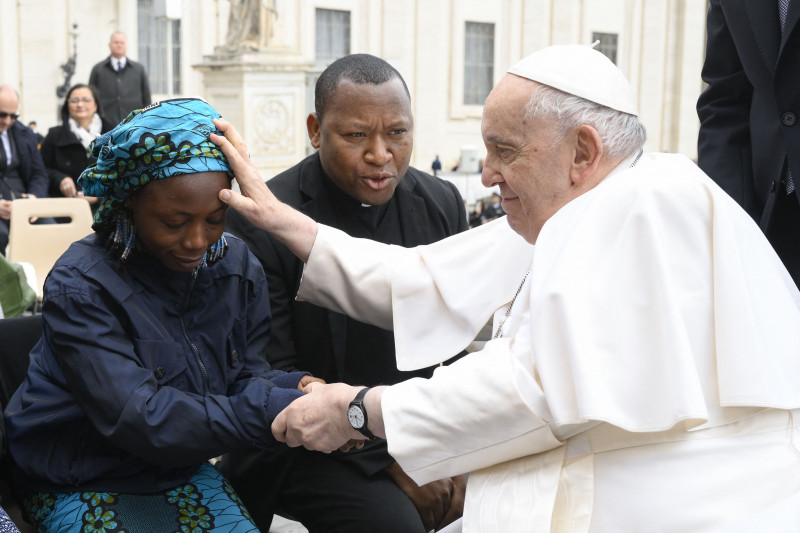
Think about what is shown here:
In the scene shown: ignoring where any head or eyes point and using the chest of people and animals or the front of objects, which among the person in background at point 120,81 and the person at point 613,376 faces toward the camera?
the person in background

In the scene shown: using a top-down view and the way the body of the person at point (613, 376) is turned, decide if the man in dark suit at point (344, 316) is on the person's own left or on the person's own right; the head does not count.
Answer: on the person's own right

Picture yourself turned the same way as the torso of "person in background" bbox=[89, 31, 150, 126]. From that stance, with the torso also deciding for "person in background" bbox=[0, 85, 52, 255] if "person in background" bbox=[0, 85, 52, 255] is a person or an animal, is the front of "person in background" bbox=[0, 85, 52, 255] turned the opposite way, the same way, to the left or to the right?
the same way

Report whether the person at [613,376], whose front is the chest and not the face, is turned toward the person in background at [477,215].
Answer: no

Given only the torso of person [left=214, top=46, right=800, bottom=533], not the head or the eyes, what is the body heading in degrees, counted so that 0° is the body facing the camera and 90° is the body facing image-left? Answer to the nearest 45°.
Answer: approximately 90°

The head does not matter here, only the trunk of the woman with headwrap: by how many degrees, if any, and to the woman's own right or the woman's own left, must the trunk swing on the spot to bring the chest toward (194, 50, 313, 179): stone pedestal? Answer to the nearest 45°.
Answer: approximately 135° to the woman's own left

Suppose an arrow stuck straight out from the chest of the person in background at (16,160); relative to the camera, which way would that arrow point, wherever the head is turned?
toward the camera

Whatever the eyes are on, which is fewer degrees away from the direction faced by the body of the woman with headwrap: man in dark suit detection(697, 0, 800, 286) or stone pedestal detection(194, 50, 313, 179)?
the man in dark suit

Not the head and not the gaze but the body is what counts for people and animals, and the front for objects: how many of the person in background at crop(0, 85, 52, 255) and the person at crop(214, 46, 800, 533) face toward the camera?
1

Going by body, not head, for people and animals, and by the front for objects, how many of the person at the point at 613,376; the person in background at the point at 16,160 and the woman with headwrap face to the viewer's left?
1

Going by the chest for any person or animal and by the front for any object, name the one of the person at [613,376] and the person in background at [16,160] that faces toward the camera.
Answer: the person in background

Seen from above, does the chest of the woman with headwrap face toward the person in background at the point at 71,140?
no

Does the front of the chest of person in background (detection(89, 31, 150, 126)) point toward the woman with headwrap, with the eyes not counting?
yes

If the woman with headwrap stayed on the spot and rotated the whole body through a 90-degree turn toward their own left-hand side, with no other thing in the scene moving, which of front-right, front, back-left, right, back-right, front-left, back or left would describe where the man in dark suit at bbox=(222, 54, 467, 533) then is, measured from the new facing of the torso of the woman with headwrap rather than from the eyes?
front

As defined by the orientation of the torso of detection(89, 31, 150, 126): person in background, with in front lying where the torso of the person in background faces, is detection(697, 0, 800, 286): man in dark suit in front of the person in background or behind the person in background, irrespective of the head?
in front

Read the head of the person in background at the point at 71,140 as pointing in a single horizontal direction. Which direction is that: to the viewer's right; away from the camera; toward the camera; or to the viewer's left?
toward the camera

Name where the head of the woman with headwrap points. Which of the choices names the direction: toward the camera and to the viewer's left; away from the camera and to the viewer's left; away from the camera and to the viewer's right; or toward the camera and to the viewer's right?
toward the camera and to the viewer's right

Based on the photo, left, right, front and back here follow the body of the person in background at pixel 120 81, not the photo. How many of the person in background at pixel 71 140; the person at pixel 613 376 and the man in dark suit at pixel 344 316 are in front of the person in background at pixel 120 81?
3
